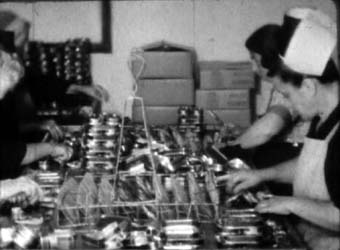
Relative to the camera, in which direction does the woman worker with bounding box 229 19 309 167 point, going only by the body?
to the viewer's left

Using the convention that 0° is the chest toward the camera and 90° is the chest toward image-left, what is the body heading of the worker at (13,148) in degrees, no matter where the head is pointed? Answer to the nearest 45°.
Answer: approximately 270°

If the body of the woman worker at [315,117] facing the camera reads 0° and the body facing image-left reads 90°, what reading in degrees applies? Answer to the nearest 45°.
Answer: approximately 90°

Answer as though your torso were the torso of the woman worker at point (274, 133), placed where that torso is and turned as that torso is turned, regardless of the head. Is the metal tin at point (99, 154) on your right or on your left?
on your left

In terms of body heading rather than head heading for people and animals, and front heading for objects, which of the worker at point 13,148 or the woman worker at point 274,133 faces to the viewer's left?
the woman worker

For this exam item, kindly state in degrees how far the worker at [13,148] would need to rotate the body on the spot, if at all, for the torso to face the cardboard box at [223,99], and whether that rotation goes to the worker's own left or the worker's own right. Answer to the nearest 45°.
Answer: approximately 45° to the worker's own left

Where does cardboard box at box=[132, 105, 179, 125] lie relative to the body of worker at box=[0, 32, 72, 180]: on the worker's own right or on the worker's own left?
on the worker's own left

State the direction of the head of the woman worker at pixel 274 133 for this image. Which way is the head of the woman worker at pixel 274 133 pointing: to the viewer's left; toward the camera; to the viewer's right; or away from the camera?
to the viewer's left

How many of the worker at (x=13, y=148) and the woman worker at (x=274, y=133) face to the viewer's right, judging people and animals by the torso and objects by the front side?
1

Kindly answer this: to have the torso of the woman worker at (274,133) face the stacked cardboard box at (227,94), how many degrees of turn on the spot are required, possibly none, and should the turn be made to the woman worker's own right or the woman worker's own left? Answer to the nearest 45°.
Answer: approximately 45° to the woman worker's own right

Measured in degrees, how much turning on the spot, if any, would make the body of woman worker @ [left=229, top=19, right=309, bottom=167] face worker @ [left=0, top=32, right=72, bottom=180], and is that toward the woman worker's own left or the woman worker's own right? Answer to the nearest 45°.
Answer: approximately 45° to the woman worker's own left

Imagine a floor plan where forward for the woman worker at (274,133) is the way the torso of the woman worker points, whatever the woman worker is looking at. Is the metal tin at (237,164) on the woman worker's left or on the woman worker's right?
on the woman worker's left

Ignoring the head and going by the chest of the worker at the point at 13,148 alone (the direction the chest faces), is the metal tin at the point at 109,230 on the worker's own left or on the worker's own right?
on the worker's own right

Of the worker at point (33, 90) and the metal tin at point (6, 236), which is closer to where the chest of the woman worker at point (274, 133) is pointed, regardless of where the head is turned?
the worker

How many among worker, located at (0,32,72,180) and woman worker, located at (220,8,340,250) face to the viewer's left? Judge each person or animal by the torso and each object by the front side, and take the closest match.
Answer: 1

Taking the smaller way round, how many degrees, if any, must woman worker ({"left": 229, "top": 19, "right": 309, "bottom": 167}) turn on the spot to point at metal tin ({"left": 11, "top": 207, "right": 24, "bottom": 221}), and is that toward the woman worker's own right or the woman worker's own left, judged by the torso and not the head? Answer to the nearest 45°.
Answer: approximately 45° to the woman worker's own left

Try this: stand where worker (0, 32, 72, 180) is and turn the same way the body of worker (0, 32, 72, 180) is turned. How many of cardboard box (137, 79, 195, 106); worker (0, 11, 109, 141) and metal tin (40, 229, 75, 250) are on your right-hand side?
1
